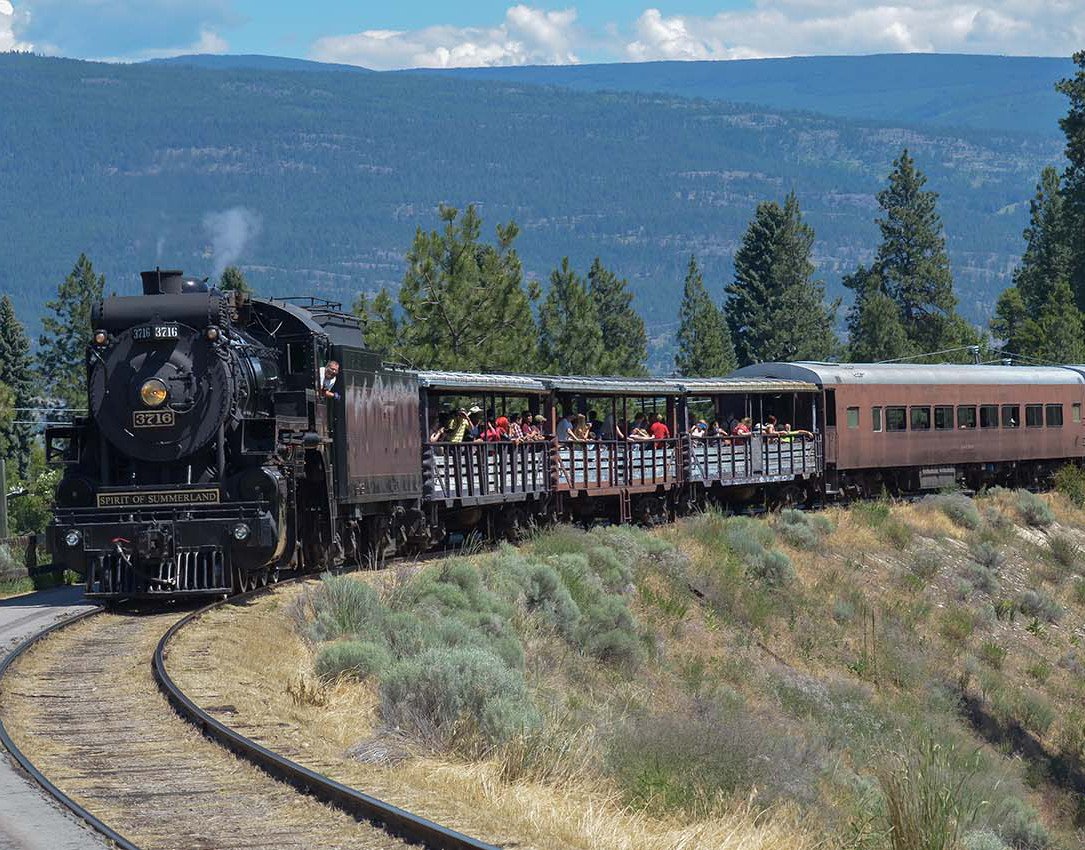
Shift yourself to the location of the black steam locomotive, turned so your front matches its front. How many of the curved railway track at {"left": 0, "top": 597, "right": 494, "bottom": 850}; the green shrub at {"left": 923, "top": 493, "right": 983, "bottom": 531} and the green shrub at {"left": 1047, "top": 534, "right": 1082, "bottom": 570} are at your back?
2

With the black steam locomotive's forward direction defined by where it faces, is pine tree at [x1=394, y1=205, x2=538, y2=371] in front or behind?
behind

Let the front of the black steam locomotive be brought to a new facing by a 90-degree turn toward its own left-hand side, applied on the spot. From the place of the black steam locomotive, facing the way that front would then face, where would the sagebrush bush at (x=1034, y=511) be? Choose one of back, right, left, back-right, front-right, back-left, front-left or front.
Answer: left

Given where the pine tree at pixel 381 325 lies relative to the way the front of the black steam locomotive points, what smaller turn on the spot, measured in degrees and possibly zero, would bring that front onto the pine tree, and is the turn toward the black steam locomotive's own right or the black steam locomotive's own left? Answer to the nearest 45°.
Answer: approximately 135° to the black steam locomotive's own right

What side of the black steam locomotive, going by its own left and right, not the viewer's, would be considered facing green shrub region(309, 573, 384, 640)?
left

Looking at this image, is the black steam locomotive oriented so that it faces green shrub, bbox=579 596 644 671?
no

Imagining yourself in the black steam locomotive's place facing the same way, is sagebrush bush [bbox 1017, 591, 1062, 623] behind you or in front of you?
behind

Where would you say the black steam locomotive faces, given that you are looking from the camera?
facing the viewer and to the left of the viewer

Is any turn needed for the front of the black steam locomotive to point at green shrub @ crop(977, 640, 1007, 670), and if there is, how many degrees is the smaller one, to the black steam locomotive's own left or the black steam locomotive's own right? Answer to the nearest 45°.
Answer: approximately 90° to the black steam locomotive's own left

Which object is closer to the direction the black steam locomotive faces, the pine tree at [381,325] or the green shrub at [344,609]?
the green shrub

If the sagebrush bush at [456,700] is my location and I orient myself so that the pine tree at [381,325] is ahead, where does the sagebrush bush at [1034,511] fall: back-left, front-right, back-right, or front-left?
front-right

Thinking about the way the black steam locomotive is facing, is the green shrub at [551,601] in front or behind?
behind

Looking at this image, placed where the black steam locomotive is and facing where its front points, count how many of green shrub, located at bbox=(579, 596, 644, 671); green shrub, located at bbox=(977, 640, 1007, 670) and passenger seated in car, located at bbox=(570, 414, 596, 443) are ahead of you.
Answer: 0

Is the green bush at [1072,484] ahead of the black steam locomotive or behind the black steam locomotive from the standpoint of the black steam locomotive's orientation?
behind

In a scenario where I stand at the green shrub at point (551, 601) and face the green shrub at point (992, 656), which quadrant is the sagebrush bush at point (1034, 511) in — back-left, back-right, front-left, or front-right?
front-left

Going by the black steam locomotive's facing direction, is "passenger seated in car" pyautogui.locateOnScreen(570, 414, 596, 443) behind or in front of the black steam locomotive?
behind

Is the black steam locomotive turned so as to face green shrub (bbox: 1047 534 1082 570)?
no

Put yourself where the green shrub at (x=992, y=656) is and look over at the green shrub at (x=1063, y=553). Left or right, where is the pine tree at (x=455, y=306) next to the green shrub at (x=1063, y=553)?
left

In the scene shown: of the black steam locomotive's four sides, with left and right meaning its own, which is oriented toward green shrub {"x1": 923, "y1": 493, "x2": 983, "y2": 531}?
back

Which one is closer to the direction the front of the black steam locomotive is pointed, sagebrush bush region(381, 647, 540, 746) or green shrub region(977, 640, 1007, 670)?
the sagebrush bush

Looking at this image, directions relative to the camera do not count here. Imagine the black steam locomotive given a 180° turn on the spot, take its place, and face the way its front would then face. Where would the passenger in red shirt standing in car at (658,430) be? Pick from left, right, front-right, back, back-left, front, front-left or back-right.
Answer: front
